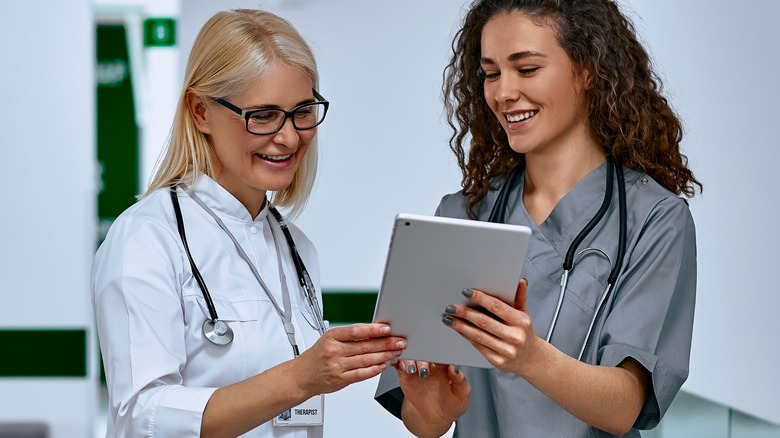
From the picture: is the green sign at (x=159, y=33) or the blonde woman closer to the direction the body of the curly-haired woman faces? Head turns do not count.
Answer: the blonde woman

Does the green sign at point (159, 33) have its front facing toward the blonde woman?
yes

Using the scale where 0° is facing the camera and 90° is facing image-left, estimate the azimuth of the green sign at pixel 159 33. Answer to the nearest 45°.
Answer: approximately 0°

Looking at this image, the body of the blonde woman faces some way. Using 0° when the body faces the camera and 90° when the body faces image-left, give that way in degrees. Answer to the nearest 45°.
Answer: approximately 315°

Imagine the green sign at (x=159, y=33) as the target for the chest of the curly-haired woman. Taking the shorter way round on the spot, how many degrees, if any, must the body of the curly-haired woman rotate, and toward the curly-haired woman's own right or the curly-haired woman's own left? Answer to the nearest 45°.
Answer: approximately 90° to the curly-haired woman's own right

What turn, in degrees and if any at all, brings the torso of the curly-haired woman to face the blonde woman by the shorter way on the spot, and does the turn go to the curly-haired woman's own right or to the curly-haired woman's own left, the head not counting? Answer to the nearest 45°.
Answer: approximately 45° to the curly-haired woman's own right

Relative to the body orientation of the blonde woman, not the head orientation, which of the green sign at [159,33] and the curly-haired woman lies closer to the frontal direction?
the curly-haired woman

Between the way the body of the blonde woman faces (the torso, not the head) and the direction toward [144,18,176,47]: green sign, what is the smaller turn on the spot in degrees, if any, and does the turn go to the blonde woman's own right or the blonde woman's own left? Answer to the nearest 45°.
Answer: approximately 135° to the blonde woman's own left

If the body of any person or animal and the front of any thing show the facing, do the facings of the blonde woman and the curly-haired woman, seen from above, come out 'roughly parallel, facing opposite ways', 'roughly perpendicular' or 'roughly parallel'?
roughly perpendicular
